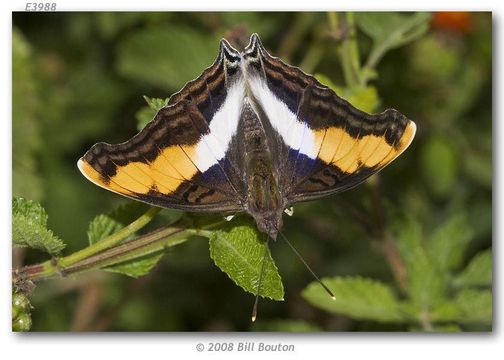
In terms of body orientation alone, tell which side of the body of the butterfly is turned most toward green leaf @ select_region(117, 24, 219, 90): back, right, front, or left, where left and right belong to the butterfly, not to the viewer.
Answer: back

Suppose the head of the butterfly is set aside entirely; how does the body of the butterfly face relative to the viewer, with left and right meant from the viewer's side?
facing the viewer
